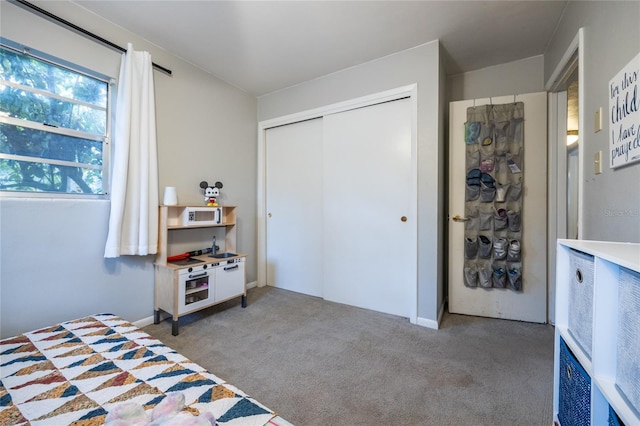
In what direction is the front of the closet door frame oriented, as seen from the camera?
facing the viewer and to the left of the viewer

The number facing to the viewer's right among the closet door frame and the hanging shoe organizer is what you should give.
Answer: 0

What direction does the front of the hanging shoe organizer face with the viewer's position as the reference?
facing the viewer

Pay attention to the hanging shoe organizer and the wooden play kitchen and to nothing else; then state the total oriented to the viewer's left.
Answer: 0

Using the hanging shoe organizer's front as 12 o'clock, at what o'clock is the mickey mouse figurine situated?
The mickey mouse figurine is roughly at 2 o'clock from the hanging shoe organizer.

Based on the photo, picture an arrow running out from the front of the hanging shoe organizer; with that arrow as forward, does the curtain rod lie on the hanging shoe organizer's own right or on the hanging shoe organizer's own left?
on the hanging shoe organizer's own right

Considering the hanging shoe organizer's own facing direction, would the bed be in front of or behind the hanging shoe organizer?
in front

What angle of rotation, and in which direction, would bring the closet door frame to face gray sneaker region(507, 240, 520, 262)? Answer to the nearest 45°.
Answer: approximately 135° to its left
